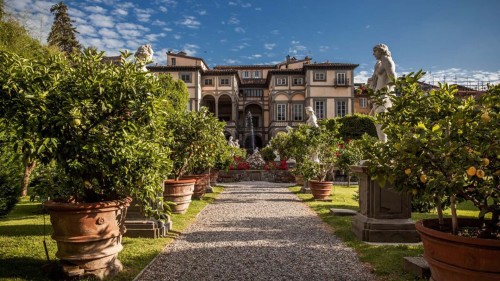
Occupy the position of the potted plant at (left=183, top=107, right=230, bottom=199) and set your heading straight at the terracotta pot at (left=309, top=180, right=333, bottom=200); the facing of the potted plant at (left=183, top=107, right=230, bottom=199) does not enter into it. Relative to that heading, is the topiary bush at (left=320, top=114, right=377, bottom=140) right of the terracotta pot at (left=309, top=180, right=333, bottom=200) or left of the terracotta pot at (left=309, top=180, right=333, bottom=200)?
left

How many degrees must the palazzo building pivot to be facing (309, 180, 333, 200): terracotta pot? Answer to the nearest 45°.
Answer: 0° — it already faces it

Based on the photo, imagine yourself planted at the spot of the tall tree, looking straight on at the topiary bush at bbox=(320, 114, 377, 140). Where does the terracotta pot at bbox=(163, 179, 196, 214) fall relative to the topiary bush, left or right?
right

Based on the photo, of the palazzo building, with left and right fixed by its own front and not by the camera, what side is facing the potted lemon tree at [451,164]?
front

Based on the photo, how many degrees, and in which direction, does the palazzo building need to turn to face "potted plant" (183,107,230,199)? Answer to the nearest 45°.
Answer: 0° — it already faces it

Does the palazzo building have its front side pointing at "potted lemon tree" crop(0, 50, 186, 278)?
yes

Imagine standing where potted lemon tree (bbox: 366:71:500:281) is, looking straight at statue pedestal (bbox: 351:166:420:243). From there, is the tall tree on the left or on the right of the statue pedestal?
left

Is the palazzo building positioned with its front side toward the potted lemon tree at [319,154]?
yes

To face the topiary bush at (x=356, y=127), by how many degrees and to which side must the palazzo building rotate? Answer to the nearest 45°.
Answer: approximately 45° to its left

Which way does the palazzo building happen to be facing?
toward the camera

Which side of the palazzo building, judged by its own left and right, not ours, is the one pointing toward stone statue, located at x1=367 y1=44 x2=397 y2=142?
front

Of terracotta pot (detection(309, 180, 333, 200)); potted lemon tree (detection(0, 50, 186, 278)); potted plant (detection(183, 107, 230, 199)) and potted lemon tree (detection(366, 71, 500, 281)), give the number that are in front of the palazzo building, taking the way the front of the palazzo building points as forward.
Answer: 4
